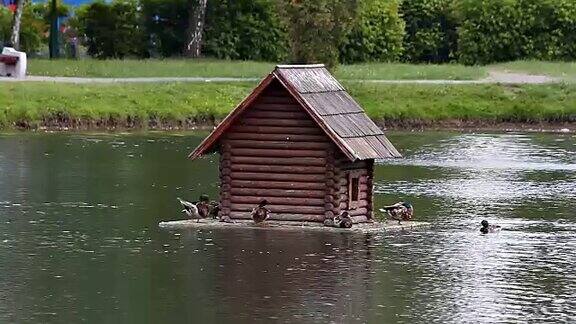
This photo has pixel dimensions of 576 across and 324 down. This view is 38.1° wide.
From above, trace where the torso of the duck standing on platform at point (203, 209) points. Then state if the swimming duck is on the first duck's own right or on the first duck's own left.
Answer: on the first duck's own left
